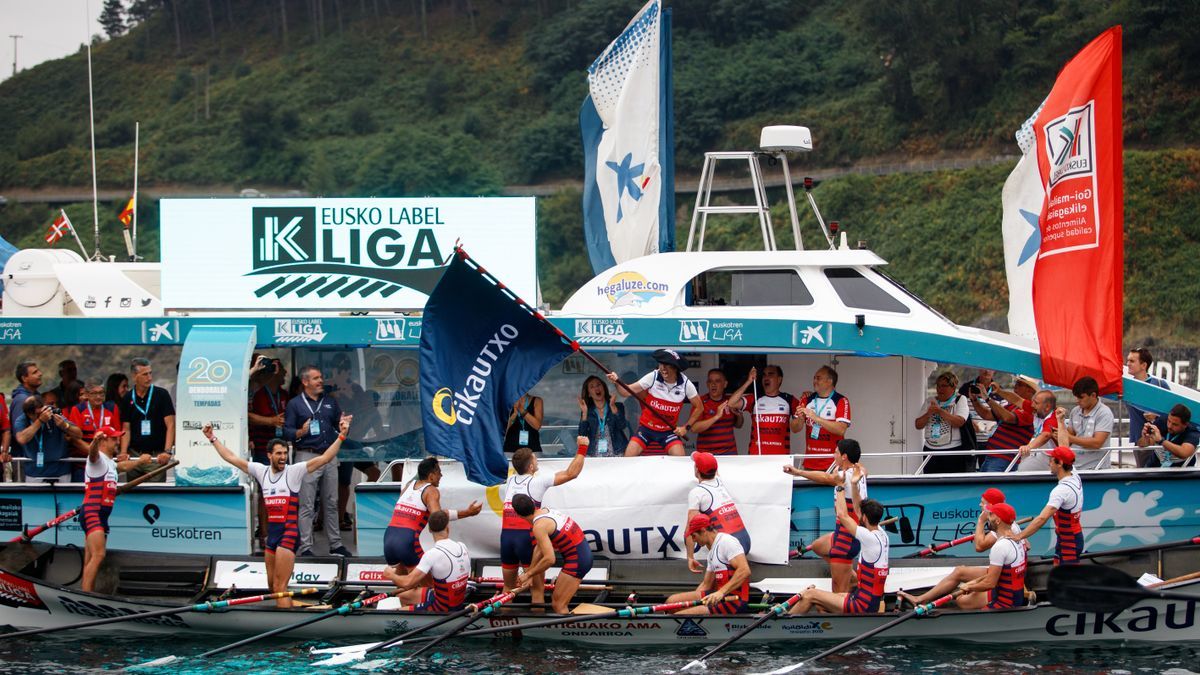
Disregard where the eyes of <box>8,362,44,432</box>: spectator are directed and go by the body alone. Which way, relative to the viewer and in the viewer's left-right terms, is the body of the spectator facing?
facing to the right of the viewer

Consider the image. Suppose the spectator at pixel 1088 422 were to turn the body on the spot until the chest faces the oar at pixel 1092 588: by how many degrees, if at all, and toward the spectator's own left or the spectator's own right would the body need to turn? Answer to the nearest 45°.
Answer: approximately 45° to the spectator's own left

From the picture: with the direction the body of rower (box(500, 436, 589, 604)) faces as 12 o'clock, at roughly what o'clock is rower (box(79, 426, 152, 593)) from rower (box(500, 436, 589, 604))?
rower (box(79, 426, 152, 593)) is roughly at 8 o'clock from rower (box(500, 436, 589, 604)).

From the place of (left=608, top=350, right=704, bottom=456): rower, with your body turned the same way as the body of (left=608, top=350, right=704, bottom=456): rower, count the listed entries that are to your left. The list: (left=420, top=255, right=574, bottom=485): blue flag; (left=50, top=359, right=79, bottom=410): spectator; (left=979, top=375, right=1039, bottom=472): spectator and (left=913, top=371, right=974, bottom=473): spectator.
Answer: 2

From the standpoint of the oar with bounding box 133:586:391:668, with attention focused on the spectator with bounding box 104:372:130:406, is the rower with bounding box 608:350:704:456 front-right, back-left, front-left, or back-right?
front-right

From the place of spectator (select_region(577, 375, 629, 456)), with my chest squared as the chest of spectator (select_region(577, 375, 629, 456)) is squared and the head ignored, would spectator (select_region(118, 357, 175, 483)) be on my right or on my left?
on my right

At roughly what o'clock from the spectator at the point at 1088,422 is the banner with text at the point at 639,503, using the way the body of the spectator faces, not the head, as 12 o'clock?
The banner with text is roughly at 1 o'clock from the spectator.

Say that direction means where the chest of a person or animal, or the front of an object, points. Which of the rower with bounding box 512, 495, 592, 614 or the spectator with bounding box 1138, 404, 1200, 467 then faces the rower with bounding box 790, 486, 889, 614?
the spectator
